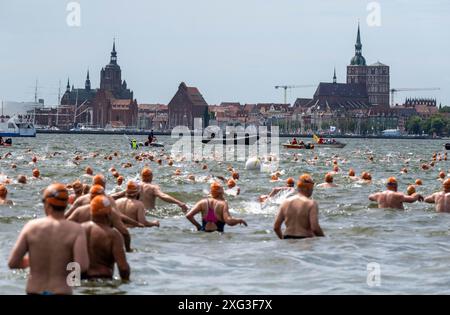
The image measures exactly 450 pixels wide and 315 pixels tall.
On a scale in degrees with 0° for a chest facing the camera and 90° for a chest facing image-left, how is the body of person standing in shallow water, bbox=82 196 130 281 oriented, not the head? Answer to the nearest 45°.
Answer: approximately 180°

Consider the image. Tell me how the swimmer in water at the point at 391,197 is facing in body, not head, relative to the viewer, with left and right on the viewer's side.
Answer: facing away from the viewer

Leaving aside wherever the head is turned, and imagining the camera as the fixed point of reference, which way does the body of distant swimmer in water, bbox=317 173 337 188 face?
away from the camera

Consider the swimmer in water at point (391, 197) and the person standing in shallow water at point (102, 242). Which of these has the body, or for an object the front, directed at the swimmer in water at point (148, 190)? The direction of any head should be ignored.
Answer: the person standing in shallow water

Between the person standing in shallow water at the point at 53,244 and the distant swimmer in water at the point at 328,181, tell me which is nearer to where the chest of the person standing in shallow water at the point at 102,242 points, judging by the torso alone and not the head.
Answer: the distant swimmer in water

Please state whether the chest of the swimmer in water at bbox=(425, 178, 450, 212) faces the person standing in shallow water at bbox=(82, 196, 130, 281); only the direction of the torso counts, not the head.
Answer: no

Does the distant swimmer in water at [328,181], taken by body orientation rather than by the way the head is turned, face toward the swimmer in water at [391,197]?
no

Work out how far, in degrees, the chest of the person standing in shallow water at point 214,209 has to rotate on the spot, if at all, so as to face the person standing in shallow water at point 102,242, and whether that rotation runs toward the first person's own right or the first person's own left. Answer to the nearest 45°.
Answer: approximately 180°

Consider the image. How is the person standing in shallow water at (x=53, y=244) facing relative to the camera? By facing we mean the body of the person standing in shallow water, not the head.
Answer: away from the camera

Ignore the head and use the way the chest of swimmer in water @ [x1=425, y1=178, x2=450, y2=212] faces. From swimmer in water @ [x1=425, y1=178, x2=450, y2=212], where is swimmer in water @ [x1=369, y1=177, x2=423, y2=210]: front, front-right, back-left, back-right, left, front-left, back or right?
left

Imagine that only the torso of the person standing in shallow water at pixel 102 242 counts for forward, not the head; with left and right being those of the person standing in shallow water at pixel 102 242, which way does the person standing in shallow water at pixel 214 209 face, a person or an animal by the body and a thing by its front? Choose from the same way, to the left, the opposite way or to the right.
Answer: the same way

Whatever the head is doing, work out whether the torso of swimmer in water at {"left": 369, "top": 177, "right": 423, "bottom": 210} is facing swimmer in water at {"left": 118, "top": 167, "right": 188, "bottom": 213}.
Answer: no

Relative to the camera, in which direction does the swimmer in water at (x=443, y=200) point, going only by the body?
away from the camera

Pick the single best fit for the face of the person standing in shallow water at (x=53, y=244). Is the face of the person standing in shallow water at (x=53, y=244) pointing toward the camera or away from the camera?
away from the camera

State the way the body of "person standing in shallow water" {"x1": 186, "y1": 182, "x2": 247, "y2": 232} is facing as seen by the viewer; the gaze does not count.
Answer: away from the camera

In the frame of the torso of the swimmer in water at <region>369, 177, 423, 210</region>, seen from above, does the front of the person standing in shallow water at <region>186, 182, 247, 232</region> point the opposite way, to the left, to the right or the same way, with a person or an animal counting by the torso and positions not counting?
the same way

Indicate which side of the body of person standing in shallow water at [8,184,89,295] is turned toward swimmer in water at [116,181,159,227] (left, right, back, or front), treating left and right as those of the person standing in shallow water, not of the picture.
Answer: front

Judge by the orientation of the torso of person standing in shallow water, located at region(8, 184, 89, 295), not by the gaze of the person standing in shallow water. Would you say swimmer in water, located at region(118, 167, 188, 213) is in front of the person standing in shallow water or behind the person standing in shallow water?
in front
